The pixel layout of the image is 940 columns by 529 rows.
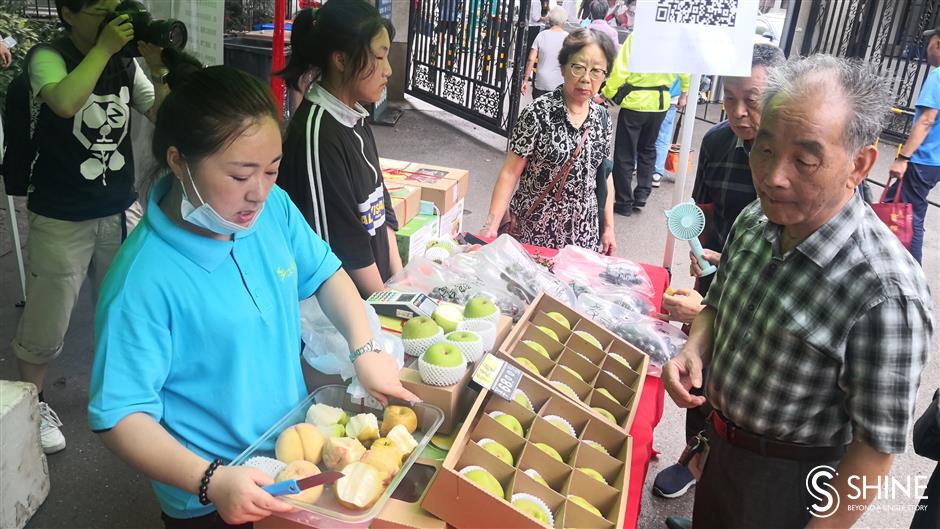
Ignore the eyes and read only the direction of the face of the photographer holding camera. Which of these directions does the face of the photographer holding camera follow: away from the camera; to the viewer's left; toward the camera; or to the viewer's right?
to the viewer's right

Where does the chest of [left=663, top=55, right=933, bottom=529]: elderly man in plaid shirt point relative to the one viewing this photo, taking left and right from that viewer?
facing the viewer and to the left of the viewer

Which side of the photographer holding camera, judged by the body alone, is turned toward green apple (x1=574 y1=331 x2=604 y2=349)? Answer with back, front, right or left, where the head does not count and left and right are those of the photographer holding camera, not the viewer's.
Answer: front

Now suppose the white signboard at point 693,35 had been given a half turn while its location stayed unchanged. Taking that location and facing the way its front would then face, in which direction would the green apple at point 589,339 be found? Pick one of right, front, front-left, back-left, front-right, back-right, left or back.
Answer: back

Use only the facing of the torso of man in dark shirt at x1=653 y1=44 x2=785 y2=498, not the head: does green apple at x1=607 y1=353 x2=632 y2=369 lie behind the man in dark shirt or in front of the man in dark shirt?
in front

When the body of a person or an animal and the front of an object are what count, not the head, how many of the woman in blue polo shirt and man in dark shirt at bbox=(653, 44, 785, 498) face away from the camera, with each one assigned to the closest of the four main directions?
0

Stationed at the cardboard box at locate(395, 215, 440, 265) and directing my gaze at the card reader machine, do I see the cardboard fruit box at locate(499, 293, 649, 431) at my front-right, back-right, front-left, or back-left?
front-left

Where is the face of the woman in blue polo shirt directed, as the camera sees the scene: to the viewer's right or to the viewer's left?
to the viewer's right

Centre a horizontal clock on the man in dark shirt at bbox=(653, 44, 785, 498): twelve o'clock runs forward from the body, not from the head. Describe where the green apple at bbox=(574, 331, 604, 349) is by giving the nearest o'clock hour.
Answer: The green apple is roughly at 11 o'clock from the man in dark shirt.

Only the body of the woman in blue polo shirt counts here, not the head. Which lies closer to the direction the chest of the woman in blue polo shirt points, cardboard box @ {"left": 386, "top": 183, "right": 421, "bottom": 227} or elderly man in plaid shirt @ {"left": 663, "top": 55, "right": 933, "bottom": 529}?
the elderly man in plaid shirt

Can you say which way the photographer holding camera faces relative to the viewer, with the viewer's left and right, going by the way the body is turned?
facing the viewer and to the right of the viewer

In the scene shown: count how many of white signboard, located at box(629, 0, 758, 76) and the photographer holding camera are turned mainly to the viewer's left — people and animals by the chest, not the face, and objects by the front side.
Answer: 0

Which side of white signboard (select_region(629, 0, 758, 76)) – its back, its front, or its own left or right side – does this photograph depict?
front

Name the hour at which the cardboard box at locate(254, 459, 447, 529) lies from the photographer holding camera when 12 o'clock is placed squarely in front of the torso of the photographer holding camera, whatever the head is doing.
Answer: The cardboard box is roughly at 1 o'clock from the photographer holding camera.

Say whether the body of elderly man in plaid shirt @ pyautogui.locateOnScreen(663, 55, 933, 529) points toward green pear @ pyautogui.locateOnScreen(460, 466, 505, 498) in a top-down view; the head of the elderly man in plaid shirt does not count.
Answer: yes

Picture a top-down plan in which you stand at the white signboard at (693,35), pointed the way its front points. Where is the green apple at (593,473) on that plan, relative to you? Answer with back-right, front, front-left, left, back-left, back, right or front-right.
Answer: front

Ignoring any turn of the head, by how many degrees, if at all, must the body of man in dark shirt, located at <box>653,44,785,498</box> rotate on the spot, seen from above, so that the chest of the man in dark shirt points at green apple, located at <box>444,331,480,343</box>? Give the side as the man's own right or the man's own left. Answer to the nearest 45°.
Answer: approximately 45° to the man's own left
